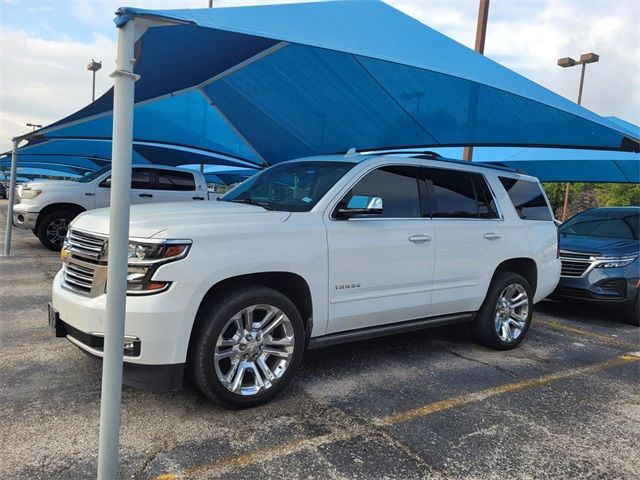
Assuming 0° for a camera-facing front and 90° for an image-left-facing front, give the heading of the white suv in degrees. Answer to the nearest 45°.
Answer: approximately 45°

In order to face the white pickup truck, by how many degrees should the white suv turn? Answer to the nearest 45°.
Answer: approximately 90° to its right

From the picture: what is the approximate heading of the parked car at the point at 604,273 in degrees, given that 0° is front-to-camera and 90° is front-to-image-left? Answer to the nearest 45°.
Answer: approximately 45°

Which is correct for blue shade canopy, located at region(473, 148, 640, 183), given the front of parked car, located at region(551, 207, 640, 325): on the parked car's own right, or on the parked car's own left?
on the parked car's own right

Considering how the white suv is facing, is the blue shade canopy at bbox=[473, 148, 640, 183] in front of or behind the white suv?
behind

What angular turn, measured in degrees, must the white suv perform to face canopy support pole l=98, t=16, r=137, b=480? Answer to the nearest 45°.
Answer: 0° — it already faces it
